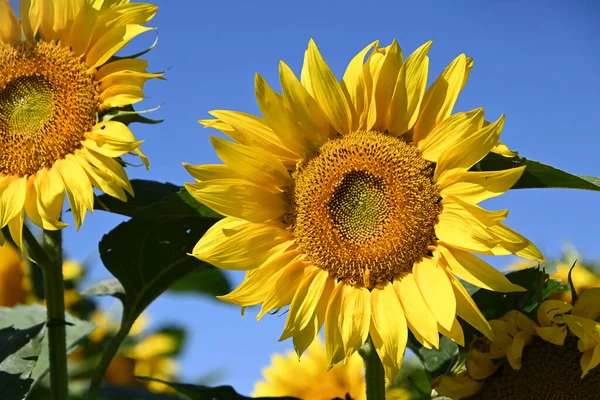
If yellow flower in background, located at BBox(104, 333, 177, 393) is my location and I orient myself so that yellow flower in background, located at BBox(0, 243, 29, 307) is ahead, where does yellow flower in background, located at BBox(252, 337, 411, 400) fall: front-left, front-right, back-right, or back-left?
back-left

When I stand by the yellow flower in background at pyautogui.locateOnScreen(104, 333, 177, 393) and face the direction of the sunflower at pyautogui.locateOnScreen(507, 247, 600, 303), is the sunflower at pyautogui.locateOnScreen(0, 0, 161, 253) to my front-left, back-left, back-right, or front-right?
front-right

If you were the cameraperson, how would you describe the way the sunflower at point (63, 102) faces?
facing the viewer

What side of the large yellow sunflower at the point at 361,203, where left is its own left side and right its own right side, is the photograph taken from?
front

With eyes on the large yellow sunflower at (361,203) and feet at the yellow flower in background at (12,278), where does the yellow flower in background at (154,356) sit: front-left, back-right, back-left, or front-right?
front-left

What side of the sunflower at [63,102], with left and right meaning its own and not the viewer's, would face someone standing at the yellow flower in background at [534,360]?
left

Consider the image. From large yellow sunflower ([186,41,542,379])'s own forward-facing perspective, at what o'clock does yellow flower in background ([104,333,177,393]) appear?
The yellow flower in background is roughly at 5 o'clock from the large yellow sunflower.

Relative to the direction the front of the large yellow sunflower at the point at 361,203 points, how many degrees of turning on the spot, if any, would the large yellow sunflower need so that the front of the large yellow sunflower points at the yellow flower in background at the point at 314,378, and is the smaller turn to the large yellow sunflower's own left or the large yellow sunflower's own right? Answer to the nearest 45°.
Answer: approximately 180°

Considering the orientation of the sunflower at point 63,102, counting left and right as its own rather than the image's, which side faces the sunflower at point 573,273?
left

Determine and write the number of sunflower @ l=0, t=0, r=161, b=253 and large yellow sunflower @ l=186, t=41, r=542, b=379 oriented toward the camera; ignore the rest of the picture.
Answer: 2

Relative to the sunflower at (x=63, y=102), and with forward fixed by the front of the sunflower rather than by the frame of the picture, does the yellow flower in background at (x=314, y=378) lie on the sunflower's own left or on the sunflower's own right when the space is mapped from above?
on the sunflower's own left

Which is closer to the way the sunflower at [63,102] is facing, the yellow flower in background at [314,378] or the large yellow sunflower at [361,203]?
the large yellow sunflower

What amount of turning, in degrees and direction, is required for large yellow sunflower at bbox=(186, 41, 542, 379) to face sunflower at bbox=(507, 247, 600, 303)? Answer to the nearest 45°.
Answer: approximately 135° to its left
